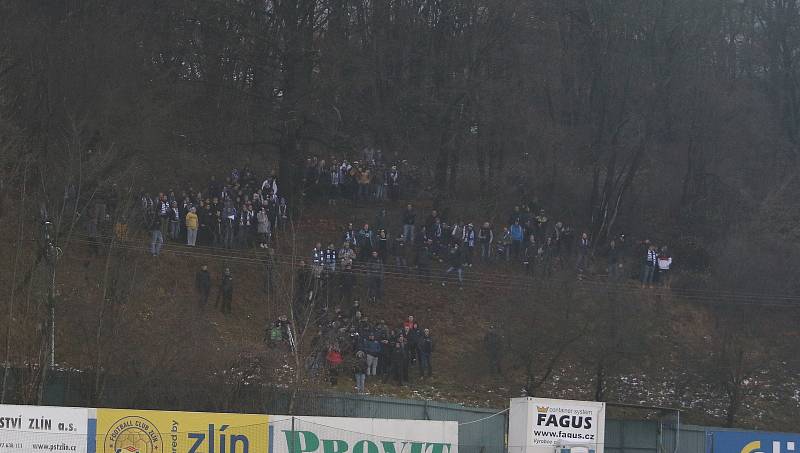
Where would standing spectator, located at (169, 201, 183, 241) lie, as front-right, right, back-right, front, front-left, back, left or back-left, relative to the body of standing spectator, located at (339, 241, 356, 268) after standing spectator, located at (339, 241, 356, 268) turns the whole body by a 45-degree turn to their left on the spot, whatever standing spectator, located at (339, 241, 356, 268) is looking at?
back-right

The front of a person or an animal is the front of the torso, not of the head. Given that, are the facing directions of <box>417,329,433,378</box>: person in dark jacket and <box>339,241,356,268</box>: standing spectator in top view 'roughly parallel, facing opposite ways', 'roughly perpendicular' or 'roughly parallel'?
roughly parallel

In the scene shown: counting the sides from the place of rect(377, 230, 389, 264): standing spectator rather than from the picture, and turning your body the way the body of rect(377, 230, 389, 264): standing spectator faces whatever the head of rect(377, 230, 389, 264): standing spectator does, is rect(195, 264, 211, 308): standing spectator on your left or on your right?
on your right

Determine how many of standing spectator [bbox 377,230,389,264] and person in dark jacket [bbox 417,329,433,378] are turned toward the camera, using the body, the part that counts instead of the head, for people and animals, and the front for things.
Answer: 2

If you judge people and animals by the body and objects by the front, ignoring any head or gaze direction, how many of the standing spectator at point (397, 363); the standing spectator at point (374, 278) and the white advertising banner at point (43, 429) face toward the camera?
3

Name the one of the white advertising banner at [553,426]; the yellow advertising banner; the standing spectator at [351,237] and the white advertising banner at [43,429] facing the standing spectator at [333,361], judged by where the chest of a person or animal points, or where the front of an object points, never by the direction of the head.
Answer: the standing spectator at [351,237]

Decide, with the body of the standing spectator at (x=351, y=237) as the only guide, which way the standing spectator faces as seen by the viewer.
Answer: toward the camera

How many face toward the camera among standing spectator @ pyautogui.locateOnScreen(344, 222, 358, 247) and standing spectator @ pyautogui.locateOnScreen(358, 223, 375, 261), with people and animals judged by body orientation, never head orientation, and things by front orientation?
2

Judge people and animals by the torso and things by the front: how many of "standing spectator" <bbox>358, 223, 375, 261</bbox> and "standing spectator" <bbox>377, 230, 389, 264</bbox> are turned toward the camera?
2

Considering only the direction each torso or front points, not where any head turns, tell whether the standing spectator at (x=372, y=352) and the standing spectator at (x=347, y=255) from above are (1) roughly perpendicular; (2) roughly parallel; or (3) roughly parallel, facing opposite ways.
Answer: roughly parallel

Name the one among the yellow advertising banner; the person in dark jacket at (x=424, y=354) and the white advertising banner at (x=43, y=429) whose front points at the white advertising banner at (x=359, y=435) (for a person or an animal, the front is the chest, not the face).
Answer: the person in dark jacket

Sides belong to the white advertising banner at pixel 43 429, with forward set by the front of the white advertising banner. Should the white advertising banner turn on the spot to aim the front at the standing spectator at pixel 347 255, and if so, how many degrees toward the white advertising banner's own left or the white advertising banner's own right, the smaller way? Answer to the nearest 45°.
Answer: approximately 135° to the white advertising banner's own left

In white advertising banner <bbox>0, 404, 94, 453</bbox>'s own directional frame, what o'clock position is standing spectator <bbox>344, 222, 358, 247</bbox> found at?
The standing spectator is roughly at 7 o'clock from the white advertising banner.

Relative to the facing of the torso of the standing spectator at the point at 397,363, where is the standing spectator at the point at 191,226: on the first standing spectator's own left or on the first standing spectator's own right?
on the first standing spectator's own right

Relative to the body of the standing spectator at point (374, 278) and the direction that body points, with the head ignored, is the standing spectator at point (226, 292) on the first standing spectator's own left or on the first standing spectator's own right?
on the first standing spectator's own right

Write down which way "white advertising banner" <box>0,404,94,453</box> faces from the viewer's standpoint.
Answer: facing the viewer
